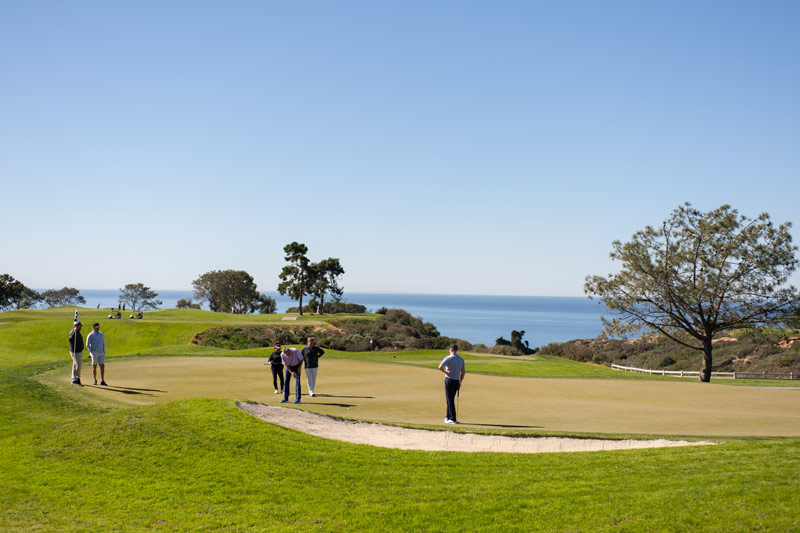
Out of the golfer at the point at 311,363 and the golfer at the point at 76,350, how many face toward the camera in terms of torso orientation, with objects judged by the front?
1

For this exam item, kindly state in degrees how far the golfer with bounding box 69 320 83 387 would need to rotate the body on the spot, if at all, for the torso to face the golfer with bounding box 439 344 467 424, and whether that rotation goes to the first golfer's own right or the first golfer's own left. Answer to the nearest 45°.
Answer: approximately 45° to the first golfer's own right

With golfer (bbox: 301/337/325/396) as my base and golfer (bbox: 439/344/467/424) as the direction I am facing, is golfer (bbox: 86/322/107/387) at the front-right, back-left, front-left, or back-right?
back-right

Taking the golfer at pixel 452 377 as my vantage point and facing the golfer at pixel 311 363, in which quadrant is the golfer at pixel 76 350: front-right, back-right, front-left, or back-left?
front-left

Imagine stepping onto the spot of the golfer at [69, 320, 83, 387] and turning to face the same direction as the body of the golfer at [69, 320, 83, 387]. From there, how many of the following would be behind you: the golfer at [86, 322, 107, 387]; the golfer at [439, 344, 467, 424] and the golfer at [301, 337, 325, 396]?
0

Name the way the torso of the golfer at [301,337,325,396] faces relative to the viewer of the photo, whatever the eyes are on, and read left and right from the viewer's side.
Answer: facing the viewer

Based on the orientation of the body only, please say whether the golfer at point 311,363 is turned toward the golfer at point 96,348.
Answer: no

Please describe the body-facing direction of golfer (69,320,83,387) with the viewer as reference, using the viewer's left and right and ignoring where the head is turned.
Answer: facing to the right of the viewer

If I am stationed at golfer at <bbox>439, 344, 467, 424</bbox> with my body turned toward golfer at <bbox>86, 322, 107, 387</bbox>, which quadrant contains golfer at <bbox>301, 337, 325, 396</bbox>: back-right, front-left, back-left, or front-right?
front-right

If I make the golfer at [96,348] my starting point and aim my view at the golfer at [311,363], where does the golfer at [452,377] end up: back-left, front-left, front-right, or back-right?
front-right

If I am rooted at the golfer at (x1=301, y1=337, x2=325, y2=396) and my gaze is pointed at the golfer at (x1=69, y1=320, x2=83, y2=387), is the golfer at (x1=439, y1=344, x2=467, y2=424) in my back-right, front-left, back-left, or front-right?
back-left

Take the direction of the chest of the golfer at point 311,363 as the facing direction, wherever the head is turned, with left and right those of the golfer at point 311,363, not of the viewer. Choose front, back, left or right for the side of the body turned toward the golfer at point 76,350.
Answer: right
